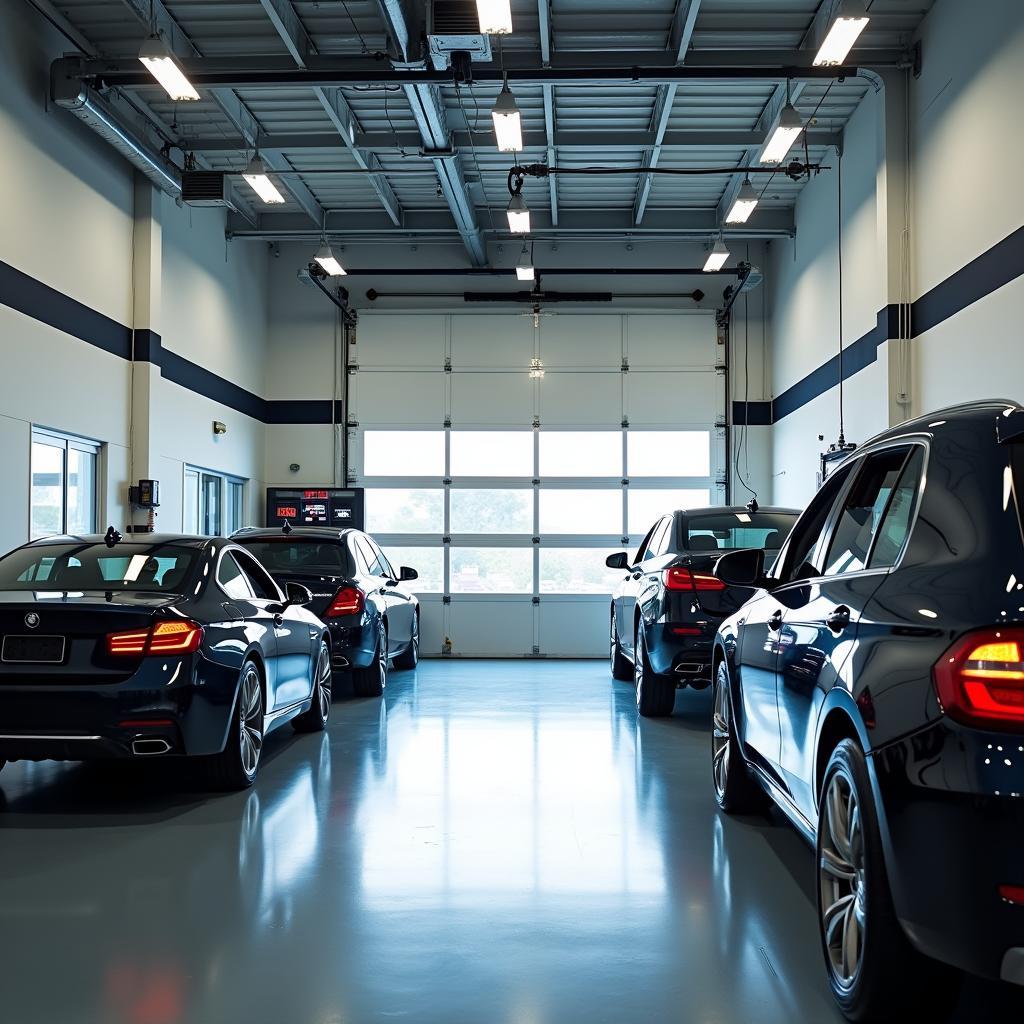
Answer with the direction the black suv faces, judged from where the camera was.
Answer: facing away from the viewer and to the left of the viewer

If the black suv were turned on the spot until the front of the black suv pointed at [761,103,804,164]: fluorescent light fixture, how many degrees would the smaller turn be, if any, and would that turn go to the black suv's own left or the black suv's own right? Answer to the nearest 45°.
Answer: approximately 45° to the black suv's own right

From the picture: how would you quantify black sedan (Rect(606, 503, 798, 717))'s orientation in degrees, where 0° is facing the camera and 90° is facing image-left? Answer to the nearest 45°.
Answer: approximately 135°

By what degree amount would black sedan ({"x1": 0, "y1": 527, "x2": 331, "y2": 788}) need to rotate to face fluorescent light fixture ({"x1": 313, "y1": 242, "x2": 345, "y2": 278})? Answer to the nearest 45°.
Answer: approximately 45° to its left

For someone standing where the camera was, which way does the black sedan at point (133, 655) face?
facing away from the viewer and to the right of the viewer

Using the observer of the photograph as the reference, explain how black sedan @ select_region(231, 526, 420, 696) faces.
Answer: facing away from the viewer and to the right of the viewer

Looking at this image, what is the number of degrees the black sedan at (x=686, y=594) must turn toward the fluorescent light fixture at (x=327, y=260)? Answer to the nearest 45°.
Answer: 0° — it already faces it
